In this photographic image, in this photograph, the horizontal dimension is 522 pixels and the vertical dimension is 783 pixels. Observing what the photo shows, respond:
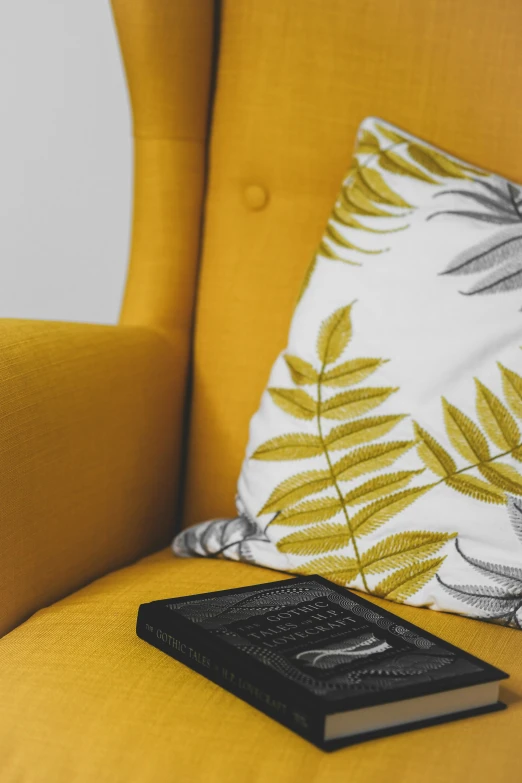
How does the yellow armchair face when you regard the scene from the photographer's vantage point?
facing the viewer and to the left of the viewer
